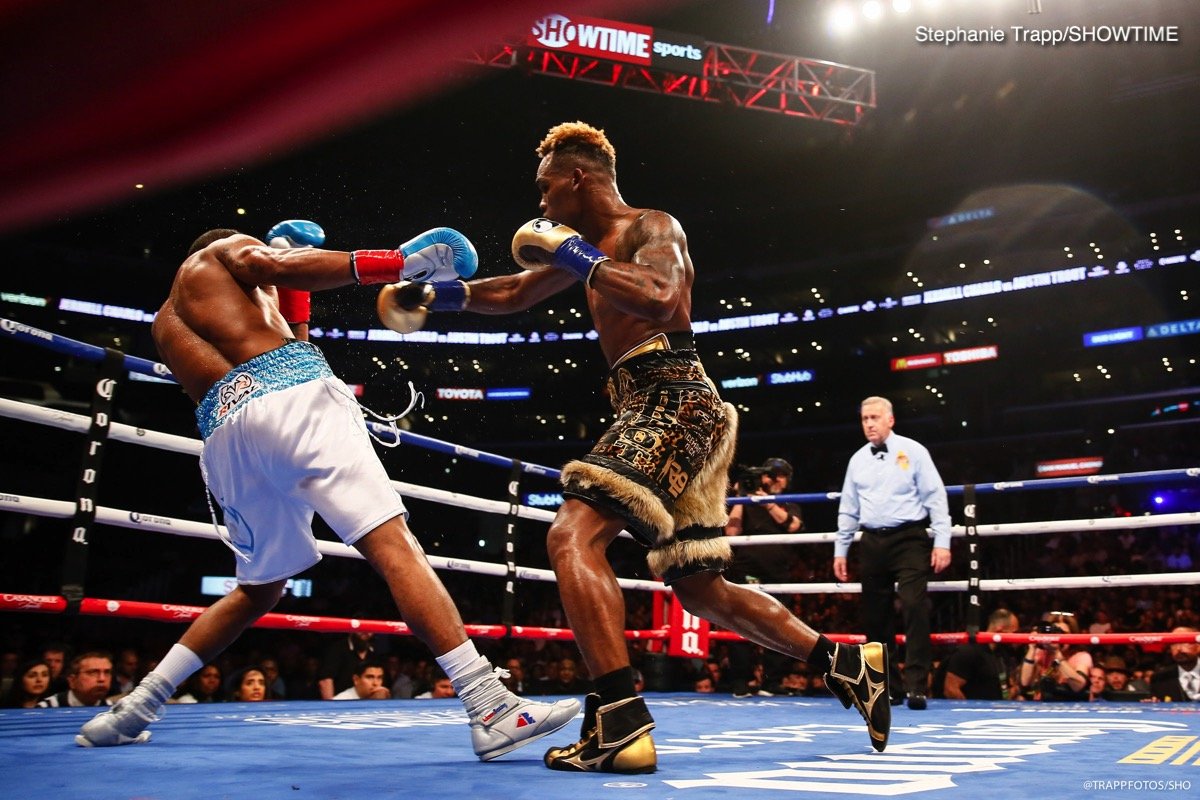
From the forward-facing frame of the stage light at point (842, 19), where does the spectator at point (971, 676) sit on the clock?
The spectator is roughly at 12 o'clock from the stage light.

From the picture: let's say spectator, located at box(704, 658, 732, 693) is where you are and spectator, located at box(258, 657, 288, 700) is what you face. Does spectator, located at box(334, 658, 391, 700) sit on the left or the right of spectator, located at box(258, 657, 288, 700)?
left

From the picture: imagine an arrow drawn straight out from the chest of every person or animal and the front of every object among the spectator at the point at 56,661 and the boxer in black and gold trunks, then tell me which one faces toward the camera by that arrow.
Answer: the spectator

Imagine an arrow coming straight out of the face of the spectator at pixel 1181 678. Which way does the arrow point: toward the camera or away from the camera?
toward the camera

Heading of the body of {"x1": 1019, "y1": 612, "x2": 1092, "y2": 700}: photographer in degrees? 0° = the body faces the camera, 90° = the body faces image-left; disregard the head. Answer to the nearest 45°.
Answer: approximately 45°

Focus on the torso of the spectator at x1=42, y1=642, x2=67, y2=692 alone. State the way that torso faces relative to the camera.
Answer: toward the camera

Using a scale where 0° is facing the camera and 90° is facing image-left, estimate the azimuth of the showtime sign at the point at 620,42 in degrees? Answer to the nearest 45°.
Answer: approximately 0°

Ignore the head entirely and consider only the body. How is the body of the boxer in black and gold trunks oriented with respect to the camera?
to the viewer's left

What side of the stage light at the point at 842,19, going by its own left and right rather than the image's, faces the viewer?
front

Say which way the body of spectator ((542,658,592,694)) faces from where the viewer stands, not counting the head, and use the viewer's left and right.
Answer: facing the viewer

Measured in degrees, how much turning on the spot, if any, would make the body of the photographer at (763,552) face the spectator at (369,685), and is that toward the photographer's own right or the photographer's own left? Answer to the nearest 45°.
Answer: approximately 45° to the photographer's own right

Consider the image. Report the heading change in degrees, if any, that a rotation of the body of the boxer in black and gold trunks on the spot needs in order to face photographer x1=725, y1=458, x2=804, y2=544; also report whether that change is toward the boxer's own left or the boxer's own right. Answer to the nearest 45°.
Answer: approximately 90° to the boxer's own right
